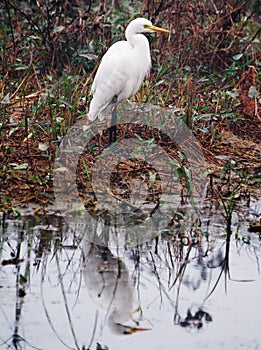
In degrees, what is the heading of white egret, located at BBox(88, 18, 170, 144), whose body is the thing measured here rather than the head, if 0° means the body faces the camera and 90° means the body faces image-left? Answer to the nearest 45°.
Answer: approximately 270°
